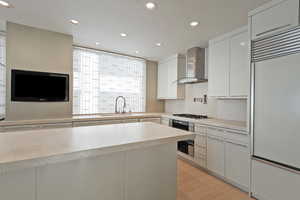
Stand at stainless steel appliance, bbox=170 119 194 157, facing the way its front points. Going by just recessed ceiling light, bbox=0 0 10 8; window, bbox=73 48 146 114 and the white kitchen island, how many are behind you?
0

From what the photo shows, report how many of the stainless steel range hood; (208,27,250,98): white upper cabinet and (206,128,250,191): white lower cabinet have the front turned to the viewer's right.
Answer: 0

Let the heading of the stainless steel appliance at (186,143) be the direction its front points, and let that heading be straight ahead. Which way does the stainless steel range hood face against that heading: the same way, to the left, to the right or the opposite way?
the same way

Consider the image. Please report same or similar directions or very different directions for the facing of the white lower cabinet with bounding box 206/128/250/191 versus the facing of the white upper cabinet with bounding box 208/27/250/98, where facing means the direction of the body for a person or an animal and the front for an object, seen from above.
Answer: same or similar directions

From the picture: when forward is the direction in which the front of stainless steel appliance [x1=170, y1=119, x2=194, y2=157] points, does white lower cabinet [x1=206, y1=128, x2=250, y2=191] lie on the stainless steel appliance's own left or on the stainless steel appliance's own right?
on the stainless steel appliance's own left

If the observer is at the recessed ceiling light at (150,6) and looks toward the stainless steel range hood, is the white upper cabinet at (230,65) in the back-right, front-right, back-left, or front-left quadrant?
front-right

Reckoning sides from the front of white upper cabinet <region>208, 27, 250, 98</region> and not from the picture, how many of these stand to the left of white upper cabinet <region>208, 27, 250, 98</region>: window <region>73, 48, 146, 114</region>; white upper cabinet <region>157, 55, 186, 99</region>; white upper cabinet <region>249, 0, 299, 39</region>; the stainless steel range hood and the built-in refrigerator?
2

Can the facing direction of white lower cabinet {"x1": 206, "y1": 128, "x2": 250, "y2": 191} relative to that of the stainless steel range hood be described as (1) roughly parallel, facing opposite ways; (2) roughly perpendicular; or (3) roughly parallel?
roughly parallel

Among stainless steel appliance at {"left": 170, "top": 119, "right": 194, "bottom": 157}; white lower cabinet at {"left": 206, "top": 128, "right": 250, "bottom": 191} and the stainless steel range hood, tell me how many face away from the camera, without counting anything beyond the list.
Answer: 0

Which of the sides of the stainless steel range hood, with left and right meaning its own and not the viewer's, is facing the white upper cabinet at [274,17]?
left

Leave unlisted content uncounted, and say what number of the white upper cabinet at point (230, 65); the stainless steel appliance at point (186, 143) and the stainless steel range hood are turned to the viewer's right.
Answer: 0

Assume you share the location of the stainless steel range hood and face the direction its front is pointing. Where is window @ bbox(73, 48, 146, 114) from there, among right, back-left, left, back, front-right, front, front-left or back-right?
front-right

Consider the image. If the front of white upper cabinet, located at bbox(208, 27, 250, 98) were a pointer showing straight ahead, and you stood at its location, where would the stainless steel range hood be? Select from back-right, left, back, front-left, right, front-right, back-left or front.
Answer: right

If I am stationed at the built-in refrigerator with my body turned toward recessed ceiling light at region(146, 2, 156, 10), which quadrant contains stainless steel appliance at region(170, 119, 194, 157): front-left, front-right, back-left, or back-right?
front-right

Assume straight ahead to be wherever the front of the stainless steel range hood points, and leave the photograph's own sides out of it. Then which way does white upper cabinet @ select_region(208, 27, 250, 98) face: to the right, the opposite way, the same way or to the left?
the same way

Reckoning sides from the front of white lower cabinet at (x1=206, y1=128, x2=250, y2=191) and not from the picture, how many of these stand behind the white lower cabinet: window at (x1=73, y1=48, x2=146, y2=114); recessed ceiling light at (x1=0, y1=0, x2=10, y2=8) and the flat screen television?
0

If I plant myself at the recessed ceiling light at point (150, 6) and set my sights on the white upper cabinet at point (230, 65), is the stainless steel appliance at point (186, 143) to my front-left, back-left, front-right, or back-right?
front-left
